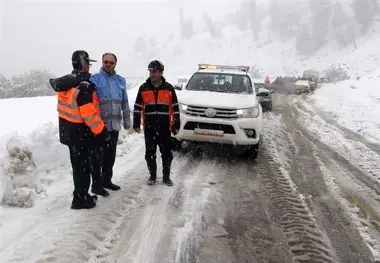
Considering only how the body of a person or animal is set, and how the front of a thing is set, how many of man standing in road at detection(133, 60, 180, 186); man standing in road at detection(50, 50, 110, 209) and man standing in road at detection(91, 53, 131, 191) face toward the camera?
2

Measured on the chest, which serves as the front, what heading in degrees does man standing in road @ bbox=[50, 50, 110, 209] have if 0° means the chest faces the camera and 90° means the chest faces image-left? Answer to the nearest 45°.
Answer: approximately 225°

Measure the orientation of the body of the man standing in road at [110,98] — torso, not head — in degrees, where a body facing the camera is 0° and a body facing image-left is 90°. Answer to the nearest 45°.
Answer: approximately 0°

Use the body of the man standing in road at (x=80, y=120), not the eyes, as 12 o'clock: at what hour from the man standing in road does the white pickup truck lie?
The white pickup truck is roughly at 12 o'clock from the man standing in road.

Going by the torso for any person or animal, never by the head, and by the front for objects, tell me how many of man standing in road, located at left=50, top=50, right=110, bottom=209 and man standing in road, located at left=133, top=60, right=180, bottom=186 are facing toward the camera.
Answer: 1

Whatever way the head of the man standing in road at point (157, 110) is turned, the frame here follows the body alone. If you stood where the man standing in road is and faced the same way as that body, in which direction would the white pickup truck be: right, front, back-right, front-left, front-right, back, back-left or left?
back-left

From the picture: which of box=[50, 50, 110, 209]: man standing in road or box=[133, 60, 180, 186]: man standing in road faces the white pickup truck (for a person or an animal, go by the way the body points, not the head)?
box=[50, 50, 110, 209]: man standing in road

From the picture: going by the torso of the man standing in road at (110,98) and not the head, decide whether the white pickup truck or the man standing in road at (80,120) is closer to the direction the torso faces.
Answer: the man standing in road

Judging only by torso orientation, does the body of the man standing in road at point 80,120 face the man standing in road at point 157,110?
yes

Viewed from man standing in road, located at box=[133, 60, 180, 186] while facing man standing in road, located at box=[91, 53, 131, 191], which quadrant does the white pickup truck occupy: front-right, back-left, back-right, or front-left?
back-right

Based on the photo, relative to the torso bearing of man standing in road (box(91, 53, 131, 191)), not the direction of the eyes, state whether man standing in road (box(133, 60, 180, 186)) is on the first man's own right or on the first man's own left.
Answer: on the first man's own left

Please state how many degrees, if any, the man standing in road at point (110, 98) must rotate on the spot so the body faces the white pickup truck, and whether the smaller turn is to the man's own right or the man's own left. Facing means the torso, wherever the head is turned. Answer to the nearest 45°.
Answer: approximately 135° to the man's own left
